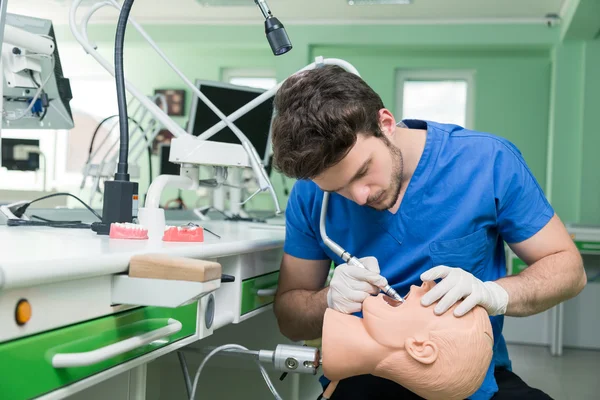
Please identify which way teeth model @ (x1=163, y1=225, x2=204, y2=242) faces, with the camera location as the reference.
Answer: facing the viewer

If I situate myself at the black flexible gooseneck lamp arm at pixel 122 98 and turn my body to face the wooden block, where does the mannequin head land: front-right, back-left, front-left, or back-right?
front-left

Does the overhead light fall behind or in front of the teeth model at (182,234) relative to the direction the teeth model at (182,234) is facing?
behind

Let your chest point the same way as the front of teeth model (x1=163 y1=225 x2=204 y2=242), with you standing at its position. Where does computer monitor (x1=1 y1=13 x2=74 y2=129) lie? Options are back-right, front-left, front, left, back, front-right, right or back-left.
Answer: back-right

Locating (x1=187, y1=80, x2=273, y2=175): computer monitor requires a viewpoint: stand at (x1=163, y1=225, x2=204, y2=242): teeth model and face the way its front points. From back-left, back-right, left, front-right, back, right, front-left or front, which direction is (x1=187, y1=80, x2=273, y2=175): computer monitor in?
back
